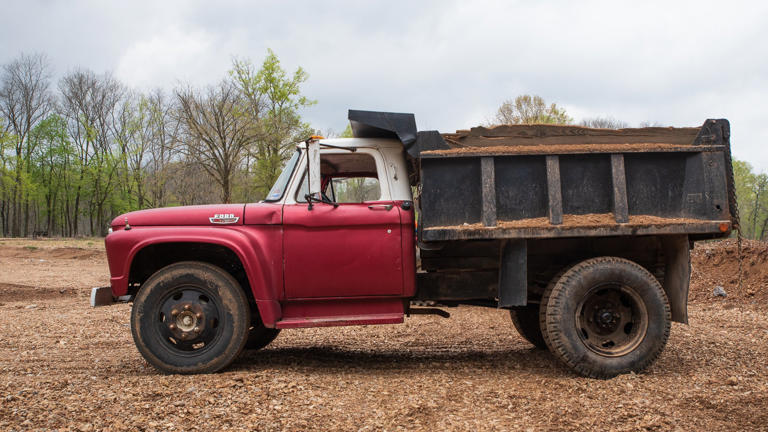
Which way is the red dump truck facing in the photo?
to the viewer's left

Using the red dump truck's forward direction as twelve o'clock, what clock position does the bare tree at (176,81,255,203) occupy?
The bare tree is roughly at 2 o'clock from the red dump truck.
